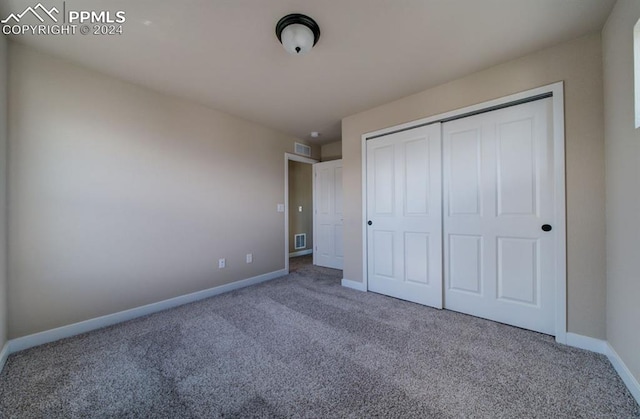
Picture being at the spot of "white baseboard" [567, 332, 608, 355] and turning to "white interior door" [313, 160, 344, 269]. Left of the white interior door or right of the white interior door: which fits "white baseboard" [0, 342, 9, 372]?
left

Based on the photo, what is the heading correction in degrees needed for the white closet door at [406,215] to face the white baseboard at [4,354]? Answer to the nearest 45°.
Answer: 0° — it already faces it

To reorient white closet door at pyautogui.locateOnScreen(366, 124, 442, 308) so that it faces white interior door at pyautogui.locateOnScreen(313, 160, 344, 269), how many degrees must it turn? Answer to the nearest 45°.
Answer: approximately 90° to its right

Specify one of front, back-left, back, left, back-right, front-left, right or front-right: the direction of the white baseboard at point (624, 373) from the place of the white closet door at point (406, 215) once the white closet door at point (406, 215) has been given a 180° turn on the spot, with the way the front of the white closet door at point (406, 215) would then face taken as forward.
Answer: right

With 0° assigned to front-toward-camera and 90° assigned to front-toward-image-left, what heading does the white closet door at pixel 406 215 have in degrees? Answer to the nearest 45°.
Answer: approximately 45°

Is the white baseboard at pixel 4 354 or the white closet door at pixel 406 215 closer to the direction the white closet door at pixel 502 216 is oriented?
the white baseboard

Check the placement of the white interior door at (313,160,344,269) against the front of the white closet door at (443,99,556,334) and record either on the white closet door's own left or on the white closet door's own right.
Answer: on the white closet door's own right
